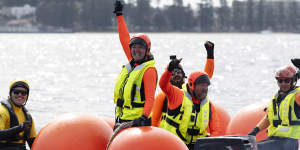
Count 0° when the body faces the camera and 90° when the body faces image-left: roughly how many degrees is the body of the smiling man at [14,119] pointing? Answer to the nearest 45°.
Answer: approximately 315°

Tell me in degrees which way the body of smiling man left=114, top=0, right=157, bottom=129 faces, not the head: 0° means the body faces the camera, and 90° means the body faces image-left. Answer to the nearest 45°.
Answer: approximately 45°

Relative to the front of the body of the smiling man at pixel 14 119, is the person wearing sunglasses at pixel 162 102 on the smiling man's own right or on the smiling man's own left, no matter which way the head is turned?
on the smiling man's own left

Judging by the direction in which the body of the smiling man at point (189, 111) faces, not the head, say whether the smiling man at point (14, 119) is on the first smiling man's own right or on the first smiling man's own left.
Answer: on the first smiling man's own right

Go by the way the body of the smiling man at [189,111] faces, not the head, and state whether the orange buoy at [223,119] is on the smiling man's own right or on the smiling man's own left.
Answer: on the smiling man's own left

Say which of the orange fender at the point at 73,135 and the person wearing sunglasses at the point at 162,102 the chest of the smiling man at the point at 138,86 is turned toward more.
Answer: the orange fender

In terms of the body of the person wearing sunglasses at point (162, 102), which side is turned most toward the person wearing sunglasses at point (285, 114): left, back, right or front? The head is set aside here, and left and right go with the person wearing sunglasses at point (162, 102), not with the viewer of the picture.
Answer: left

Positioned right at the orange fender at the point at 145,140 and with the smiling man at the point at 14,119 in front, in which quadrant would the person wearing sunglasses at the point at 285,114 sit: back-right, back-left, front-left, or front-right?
back-right
